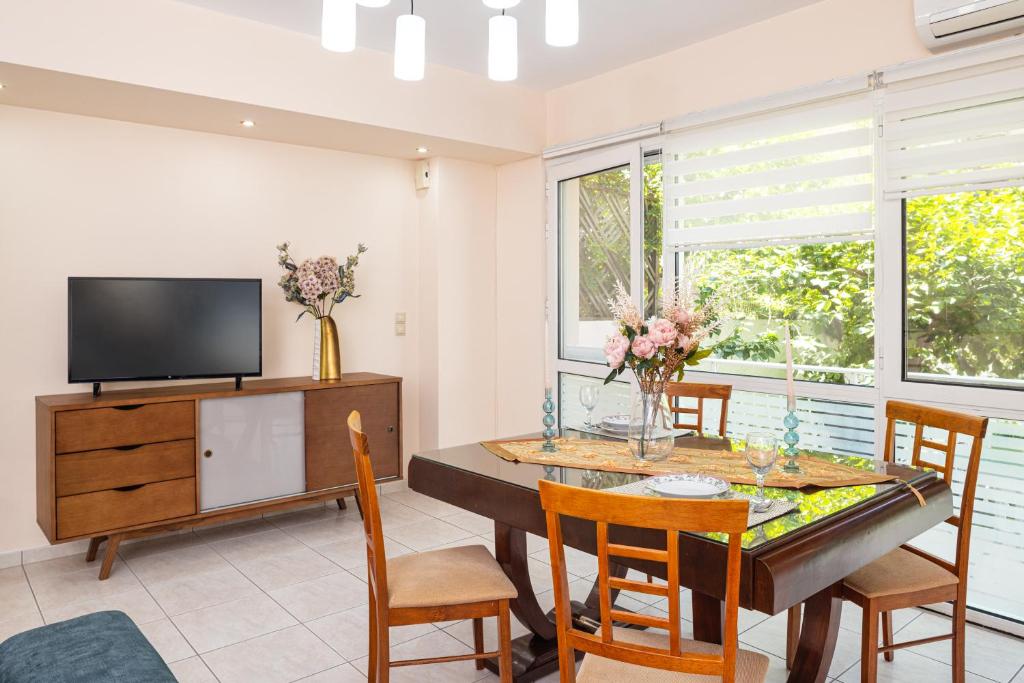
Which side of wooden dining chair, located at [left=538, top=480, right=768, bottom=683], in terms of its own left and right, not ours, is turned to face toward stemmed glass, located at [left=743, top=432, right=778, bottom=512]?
front

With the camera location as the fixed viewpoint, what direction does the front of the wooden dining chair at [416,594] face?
facing to the right of the viewer

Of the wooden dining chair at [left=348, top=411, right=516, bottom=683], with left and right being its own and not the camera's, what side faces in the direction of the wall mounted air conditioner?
front

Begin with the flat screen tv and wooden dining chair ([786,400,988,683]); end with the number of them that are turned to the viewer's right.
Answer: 0

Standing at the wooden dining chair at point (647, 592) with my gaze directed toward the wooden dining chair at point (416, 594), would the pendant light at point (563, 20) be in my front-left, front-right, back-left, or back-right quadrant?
front-right

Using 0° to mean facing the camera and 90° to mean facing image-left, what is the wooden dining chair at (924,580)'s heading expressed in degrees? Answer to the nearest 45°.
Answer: approximately 45°

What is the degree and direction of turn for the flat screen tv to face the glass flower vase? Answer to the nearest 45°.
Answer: approximately 45° to its left

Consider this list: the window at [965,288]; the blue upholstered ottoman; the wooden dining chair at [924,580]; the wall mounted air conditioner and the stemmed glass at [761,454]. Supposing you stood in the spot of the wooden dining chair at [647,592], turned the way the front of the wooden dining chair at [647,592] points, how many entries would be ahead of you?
4

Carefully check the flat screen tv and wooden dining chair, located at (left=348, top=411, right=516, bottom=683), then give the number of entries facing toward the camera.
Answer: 1

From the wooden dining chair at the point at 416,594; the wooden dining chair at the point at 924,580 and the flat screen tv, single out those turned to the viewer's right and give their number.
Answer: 1

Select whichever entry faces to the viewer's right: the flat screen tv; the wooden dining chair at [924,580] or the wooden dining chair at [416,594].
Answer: the wooden dining chair at [416,594]

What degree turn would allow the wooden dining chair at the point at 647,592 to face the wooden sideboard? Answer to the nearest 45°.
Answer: approximately 90° to its left

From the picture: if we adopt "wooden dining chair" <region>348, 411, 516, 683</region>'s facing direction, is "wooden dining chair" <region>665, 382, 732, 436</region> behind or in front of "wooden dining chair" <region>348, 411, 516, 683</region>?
in front

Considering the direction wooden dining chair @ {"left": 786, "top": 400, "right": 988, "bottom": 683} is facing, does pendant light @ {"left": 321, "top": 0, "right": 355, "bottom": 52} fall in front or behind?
in front

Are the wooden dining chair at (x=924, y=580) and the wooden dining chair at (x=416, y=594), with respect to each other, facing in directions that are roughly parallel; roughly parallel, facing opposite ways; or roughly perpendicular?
roughly parallel, facing opposite ways

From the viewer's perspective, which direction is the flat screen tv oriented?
toward the camera
